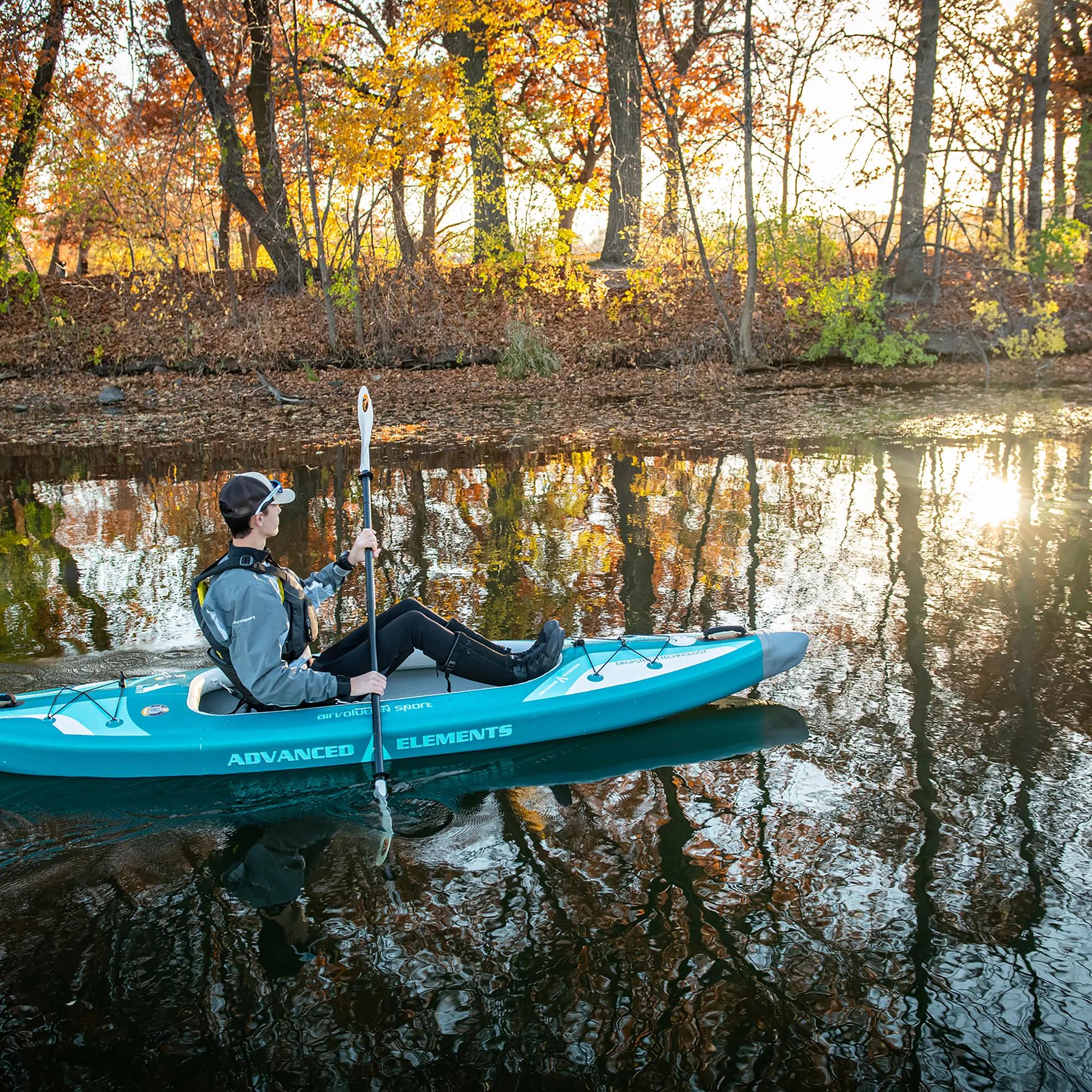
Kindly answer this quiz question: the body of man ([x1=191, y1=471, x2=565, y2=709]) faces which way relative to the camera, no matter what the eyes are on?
to the viewer's right

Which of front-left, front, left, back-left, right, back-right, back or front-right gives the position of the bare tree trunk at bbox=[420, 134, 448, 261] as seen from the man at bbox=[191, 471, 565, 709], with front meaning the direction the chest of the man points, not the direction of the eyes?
left

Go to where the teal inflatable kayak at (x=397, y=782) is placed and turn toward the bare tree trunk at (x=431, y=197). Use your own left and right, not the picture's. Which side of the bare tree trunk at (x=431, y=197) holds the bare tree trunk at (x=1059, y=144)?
right

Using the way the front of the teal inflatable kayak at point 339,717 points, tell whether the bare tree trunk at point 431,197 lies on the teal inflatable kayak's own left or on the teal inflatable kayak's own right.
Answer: on the teal inflatable kayak's own left

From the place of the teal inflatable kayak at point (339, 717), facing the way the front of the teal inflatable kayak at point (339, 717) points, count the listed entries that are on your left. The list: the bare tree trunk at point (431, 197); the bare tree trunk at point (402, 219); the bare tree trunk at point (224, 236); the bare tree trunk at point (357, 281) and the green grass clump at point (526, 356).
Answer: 5

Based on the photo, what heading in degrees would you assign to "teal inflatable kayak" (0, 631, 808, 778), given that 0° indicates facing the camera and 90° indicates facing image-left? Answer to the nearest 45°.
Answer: approximately 270°

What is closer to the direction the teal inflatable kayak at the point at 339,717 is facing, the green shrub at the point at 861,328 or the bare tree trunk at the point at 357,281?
the green shrub

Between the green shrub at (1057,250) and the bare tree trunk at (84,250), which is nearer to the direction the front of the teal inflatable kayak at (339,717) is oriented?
the green shrub

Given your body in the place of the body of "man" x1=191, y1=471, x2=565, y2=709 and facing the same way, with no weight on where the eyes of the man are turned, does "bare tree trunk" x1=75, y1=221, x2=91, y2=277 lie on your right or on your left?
on your left
